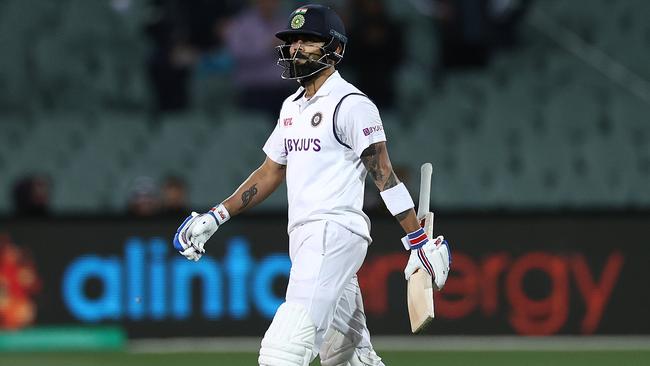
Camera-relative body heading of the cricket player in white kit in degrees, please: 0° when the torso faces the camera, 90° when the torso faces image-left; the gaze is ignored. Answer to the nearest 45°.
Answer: approximately 45°
